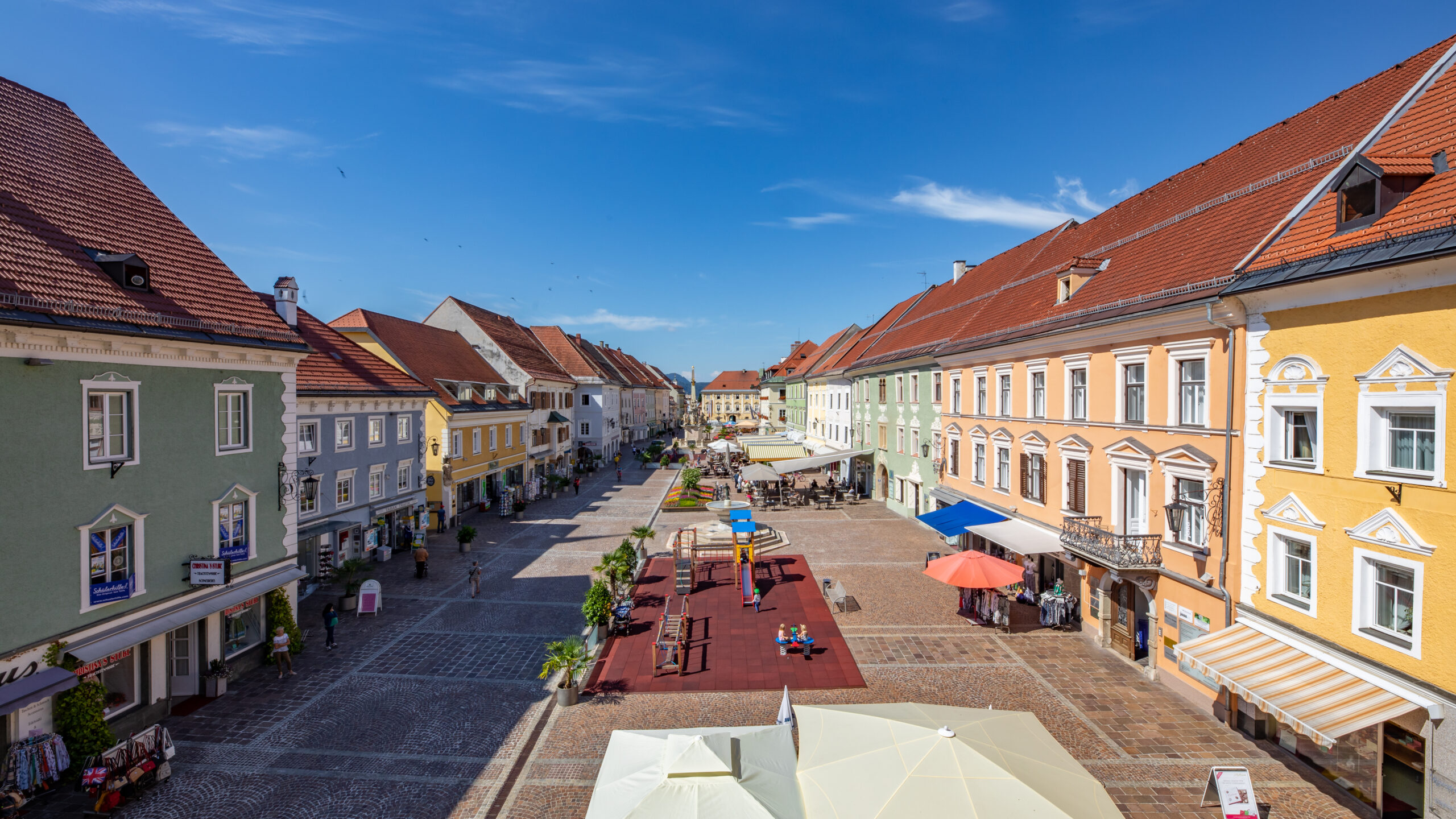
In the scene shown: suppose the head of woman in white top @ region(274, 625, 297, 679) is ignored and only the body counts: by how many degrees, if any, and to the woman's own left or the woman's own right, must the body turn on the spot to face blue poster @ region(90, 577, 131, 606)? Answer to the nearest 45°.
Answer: approximately 45° to the woman's own right

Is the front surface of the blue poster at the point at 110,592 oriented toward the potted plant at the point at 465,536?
no

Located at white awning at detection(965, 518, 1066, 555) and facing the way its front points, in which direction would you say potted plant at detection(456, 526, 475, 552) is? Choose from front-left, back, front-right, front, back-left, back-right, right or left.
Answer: front-right

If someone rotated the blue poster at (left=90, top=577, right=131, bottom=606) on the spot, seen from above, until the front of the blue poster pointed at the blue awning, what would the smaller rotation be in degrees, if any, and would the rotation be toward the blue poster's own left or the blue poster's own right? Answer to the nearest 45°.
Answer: approximately 45° to the blue poster's own left

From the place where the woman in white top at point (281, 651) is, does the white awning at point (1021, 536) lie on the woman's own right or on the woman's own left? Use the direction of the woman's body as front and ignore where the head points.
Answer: on the woman's own left

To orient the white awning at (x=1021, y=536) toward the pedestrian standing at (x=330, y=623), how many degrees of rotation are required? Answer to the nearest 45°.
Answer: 0° — it already faces them

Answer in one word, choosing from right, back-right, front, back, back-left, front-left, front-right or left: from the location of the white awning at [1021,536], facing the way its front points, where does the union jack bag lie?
front

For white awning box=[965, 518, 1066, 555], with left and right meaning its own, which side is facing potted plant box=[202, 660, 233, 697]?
front

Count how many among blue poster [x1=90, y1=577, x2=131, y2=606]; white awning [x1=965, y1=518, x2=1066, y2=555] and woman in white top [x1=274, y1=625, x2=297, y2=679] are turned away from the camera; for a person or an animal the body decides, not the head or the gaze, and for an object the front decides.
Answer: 0

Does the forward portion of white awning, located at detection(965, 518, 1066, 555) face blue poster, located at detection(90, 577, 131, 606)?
yes

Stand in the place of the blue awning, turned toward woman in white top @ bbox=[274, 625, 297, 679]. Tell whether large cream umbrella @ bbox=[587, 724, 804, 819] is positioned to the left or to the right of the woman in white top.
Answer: left

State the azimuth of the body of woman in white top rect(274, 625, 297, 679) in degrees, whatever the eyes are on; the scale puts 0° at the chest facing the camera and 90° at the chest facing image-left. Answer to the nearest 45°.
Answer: approximately 0°

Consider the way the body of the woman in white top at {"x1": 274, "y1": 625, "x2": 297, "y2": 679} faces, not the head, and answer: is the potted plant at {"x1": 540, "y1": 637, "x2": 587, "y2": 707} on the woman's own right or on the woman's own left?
on the woman's own left

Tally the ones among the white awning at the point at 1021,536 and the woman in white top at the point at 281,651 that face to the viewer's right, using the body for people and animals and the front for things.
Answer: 0

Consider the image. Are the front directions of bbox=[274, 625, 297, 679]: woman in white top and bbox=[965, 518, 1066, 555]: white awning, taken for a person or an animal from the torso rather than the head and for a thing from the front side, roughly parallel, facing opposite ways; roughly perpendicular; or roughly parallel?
roughly perpendicular

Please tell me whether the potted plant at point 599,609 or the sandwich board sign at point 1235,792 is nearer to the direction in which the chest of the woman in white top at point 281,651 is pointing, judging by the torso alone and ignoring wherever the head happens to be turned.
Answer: the sandwich board sign

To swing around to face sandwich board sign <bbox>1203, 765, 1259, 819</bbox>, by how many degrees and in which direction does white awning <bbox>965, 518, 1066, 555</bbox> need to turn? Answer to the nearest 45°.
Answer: approximately 45° to its left
